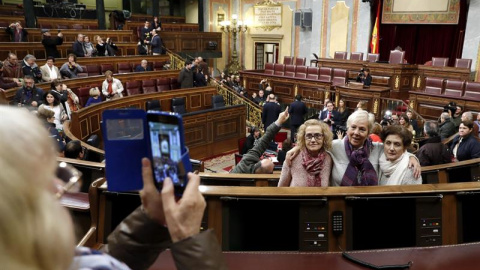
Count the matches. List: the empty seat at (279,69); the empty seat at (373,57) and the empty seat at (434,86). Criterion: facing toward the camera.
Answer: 3

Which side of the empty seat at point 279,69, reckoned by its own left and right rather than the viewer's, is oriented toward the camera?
front

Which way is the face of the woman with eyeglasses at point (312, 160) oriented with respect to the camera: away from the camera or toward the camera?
toward the camera

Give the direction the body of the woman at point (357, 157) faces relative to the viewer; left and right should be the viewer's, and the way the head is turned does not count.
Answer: facing the viewer

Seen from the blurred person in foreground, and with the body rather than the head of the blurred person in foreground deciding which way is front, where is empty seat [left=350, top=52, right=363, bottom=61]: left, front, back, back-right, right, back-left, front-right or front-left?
front

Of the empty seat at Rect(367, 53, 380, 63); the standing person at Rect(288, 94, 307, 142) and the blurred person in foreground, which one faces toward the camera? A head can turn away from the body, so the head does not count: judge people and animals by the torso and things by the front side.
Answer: the empty seat

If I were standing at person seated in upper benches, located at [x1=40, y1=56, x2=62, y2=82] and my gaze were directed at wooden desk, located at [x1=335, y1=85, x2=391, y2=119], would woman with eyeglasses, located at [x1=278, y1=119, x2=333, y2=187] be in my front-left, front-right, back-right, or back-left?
front-right

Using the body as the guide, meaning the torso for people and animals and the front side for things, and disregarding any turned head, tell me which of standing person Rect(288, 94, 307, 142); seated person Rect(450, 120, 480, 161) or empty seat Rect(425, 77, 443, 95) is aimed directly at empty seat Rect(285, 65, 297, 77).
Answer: the standing person

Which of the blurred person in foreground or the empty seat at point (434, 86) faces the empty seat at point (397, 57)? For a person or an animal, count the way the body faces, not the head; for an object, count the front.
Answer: the blurred person in foreground

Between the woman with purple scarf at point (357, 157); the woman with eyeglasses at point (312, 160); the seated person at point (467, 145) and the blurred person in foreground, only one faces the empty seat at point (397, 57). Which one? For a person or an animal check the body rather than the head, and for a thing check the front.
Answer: the blurred person in foreground

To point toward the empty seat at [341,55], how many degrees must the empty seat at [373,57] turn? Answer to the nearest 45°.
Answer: approximately 135° to its right

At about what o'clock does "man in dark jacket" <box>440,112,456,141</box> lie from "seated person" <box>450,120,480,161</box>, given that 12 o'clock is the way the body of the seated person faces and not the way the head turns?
The man in dark jacket is roughly at 4 o'clock from the seated person.

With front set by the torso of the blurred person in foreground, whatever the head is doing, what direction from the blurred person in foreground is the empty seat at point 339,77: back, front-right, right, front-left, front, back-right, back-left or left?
front

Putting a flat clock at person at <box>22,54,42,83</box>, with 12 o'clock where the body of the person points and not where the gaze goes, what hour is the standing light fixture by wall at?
The standing light fixture by wall is roughly at 9 o'clock from the person.

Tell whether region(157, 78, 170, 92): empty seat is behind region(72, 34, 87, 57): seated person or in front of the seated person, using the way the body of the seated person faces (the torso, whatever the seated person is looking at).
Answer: in front
